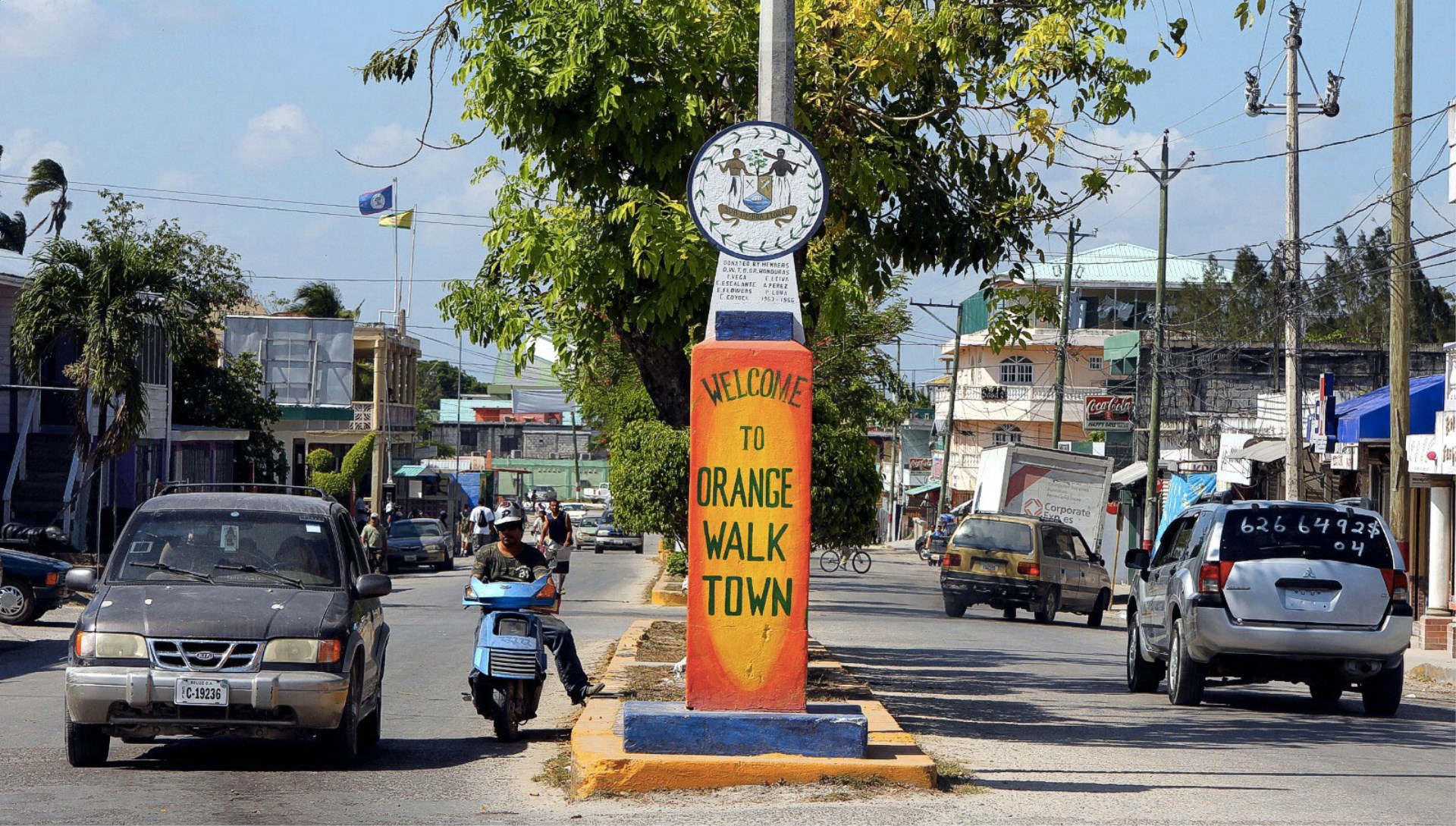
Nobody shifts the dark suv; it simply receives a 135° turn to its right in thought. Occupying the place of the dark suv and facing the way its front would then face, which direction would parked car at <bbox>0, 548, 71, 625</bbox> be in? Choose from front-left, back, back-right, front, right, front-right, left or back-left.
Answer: front-right

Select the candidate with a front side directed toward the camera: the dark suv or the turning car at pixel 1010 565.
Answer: the dark suv

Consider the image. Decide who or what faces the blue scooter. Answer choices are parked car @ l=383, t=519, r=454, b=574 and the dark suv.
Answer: the parked car

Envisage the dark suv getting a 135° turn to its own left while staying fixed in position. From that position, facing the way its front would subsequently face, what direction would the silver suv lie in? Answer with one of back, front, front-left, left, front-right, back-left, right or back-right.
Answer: front-right

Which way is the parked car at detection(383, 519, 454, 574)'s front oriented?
toward the camera

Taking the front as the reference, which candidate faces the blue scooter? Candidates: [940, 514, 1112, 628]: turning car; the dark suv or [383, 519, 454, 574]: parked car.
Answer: [383, 519, 454, 574]: parked car

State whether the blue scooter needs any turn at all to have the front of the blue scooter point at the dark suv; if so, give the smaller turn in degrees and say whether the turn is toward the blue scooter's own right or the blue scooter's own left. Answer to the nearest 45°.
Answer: approximately 45° to the blue scooter's own right

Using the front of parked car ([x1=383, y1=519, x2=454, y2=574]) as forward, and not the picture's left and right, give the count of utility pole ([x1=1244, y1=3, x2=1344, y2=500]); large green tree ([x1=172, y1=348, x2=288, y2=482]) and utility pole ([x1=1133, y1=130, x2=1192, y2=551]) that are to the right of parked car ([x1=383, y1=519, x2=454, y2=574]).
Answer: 1

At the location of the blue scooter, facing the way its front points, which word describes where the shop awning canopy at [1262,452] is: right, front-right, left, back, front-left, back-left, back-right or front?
back-left

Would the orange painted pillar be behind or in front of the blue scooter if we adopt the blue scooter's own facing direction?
in front

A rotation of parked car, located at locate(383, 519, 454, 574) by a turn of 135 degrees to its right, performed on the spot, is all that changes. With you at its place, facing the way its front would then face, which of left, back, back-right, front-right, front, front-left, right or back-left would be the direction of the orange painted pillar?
back-left

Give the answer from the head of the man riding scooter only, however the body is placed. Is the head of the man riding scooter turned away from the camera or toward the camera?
toward the camera

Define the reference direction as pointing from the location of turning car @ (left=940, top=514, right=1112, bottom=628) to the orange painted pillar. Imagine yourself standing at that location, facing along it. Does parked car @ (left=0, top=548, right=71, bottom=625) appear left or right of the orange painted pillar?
right

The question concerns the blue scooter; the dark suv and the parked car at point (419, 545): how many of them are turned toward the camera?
3

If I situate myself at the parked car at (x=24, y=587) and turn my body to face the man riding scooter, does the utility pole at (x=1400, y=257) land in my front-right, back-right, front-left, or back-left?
front-left

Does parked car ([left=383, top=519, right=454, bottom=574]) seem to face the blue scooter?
yes

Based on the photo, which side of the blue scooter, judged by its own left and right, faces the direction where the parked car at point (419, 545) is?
back

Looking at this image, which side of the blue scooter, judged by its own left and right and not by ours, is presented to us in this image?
front

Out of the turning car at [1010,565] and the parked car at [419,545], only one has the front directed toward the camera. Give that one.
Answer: the parked car at [419,545]

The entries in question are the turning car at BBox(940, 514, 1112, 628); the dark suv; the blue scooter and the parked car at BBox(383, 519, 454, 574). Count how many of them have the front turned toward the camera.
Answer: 3
